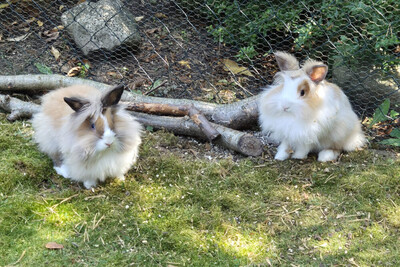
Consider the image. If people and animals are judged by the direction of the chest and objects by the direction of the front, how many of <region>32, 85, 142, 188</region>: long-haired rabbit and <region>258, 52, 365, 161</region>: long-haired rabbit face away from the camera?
0

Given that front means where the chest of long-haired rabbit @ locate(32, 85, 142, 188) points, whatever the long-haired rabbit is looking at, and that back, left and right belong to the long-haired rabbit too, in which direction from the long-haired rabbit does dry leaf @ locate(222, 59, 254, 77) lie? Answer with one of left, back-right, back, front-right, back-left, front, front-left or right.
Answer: left

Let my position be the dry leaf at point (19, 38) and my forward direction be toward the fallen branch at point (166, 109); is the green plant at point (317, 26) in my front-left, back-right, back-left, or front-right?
front-left

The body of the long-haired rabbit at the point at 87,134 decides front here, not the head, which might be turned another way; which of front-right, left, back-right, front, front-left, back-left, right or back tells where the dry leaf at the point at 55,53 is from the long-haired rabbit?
back-left

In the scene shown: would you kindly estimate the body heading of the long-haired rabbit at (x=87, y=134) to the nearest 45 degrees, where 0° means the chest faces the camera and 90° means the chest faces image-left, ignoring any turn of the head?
approximately 315°

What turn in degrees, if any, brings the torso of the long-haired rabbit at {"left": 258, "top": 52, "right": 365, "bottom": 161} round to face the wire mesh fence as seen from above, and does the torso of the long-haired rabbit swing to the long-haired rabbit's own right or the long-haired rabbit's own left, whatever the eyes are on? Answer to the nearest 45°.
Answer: approximately 90° to the long-haired rabbit's own right

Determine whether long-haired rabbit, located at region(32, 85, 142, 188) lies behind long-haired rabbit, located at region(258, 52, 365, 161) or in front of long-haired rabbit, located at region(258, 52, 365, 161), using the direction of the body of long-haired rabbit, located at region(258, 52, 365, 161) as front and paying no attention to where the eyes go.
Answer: in front

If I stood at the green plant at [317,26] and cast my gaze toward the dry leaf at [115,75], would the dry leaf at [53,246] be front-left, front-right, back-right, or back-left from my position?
front-left

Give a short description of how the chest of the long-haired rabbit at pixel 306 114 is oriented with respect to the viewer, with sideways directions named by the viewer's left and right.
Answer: facing the viewer and to the left of the viewer

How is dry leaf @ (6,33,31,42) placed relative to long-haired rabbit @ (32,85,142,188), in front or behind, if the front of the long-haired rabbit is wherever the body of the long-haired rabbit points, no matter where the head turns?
behind

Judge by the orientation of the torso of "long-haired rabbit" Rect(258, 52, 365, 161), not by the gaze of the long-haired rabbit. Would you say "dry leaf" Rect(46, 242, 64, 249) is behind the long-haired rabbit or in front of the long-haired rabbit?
in front

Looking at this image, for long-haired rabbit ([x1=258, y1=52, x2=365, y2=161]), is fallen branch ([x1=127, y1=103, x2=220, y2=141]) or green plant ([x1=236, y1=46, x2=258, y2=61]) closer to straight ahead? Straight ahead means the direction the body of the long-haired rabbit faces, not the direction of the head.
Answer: the fallen branch

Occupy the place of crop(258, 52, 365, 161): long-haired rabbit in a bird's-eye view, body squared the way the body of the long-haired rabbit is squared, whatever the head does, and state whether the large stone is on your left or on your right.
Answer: on your right
